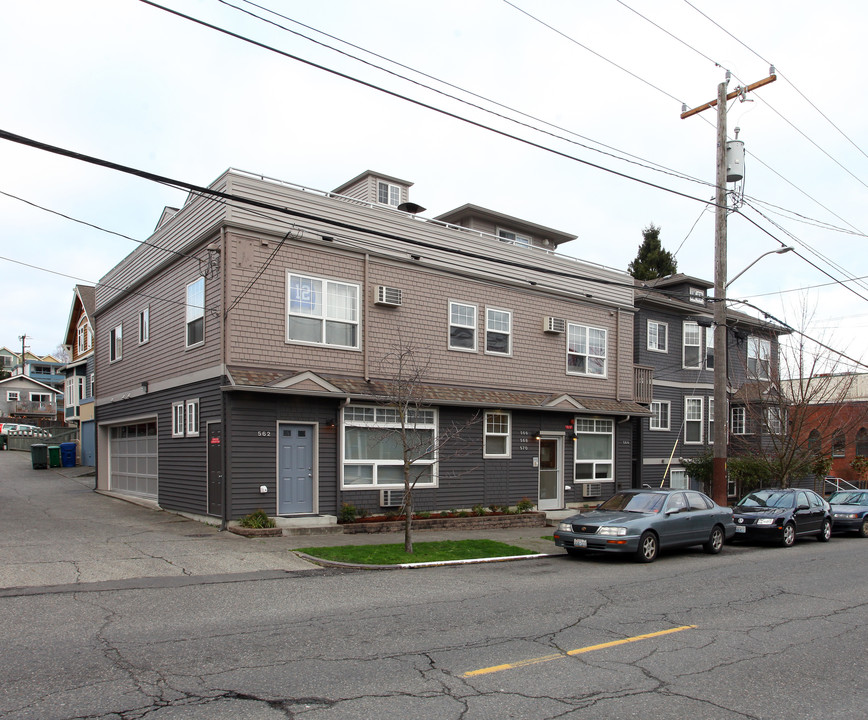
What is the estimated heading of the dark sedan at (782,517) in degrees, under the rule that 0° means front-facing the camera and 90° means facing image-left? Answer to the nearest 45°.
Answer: approximately 45°

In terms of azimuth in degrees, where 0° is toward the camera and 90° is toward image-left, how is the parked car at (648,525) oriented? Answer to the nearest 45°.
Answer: approximately 45°

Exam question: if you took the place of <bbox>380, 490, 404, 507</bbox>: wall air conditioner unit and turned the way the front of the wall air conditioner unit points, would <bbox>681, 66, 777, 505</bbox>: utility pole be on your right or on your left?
on your left

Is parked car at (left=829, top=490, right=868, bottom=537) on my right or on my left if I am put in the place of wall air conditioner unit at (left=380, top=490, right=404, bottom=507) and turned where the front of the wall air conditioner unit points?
on my left

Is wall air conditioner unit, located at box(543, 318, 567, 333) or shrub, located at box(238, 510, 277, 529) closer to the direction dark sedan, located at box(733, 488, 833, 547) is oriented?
the shrub

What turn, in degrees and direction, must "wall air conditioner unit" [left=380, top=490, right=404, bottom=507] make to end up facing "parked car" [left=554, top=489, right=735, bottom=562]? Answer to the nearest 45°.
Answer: approximately 45° to its left

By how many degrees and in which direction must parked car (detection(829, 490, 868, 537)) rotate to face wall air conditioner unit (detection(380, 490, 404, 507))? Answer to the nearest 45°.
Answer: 0° — it already faces it
